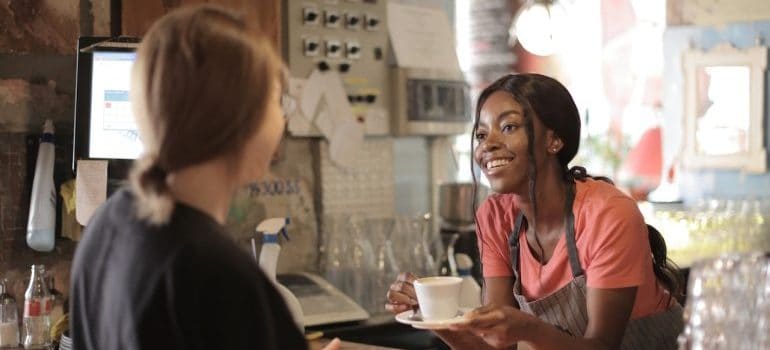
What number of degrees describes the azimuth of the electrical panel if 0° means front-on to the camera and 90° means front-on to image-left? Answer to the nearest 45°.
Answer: approximately 0°

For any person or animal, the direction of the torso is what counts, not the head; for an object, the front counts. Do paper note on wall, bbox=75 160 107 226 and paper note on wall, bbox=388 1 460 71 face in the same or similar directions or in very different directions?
same or similar directions

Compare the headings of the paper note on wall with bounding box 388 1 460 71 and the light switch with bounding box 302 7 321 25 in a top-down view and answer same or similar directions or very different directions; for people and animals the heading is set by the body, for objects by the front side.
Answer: same or similar directions

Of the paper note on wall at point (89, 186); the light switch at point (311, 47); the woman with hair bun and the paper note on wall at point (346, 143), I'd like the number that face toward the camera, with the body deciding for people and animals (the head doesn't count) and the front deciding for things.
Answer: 3

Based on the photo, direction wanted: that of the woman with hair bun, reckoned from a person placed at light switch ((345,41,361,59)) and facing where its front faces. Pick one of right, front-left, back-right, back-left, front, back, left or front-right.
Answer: front

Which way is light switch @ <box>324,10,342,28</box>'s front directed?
toward the camera

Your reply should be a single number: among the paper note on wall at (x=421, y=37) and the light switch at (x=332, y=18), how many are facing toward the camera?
2

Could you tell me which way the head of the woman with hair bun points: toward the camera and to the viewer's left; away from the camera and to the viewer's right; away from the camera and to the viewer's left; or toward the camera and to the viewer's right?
away from the camera and to the viewer's right

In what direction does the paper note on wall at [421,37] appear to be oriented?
toward the camera

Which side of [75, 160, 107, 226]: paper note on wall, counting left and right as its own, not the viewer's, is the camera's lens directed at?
front

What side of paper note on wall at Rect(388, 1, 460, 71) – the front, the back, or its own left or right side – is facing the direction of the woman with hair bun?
front

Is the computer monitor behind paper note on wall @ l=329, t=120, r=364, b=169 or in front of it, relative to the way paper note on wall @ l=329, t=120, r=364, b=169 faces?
in front
